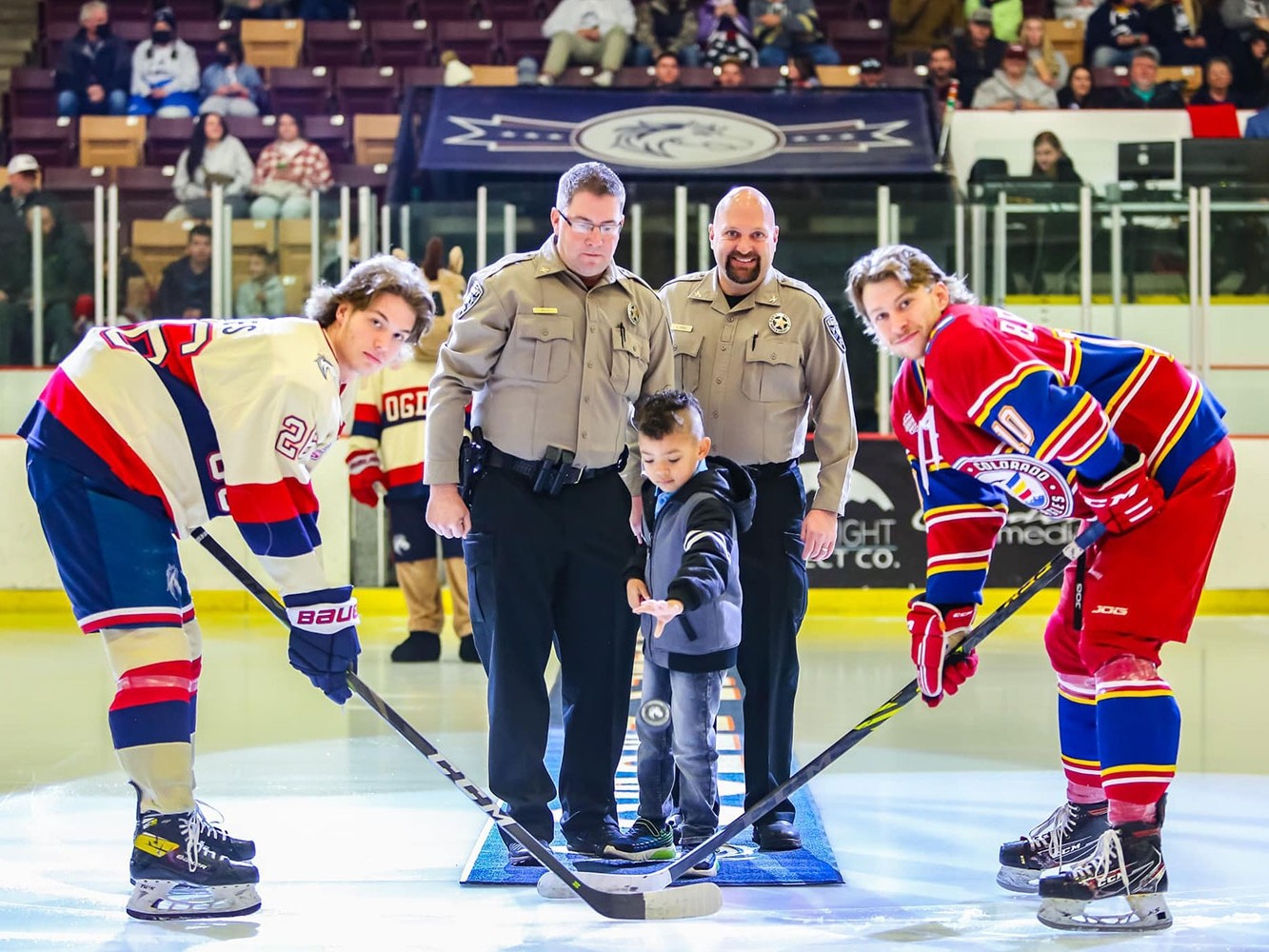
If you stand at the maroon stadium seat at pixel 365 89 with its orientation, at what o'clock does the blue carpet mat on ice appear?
The blue carpet mat on ice is roughly at 12 o'clock from the maroon stadium seat.

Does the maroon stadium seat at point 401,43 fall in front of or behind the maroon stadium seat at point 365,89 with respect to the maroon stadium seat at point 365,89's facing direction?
behind

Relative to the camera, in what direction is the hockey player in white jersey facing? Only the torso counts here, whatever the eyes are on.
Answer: to the viewer's right

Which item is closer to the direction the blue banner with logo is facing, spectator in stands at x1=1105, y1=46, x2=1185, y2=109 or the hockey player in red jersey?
the hockey player in red jersey

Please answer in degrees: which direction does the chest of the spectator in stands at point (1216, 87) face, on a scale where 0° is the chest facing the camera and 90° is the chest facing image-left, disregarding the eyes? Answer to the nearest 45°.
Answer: approximately 0°

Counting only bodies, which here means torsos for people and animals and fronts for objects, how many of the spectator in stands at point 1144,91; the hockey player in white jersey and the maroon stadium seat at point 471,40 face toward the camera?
2

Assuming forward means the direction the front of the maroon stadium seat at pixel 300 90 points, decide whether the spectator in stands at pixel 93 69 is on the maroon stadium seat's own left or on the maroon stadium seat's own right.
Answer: on the maroon stadium seat's own right

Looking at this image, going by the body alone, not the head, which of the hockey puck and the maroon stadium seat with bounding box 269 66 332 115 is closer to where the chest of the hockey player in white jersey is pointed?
the hockey puck

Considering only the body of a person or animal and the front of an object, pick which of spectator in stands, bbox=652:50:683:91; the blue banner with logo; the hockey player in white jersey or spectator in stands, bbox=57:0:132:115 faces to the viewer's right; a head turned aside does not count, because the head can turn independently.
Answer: the hockey player in white jersey

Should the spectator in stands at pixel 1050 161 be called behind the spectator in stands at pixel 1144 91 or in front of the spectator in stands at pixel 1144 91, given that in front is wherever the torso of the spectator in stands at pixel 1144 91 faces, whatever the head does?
in front

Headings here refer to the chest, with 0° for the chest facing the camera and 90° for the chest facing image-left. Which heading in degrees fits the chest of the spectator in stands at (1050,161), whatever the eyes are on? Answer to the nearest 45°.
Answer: approximately 45°

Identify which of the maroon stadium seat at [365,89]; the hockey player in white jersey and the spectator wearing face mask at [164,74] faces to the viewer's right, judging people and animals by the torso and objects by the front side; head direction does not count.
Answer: the hockey player in white jersey
